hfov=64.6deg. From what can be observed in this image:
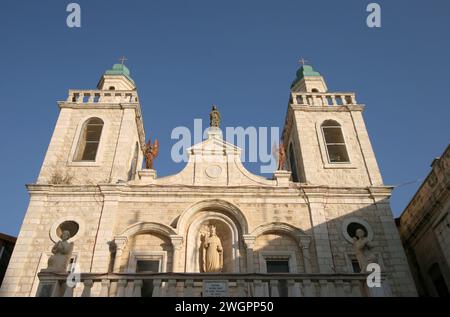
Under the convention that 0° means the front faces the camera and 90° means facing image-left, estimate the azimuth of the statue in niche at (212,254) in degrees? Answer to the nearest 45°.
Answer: approximately 0°

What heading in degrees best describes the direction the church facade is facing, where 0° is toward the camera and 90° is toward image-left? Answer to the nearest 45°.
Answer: approximately 0°

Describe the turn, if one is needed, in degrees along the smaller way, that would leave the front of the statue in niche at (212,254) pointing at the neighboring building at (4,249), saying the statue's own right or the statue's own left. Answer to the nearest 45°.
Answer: approximately 90° to the statue's own right

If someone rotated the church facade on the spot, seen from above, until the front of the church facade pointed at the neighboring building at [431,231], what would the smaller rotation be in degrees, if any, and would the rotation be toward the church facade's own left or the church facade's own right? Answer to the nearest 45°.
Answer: approximately 90° to the church facade's own left

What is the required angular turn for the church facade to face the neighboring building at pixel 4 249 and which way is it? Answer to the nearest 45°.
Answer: approximately 90° to its right

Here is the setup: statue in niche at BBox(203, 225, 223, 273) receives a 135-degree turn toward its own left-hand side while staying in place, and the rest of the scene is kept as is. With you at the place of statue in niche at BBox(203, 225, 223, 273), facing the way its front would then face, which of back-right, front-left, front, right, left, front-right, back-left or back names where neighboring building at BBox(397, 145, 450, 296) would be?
front-right
